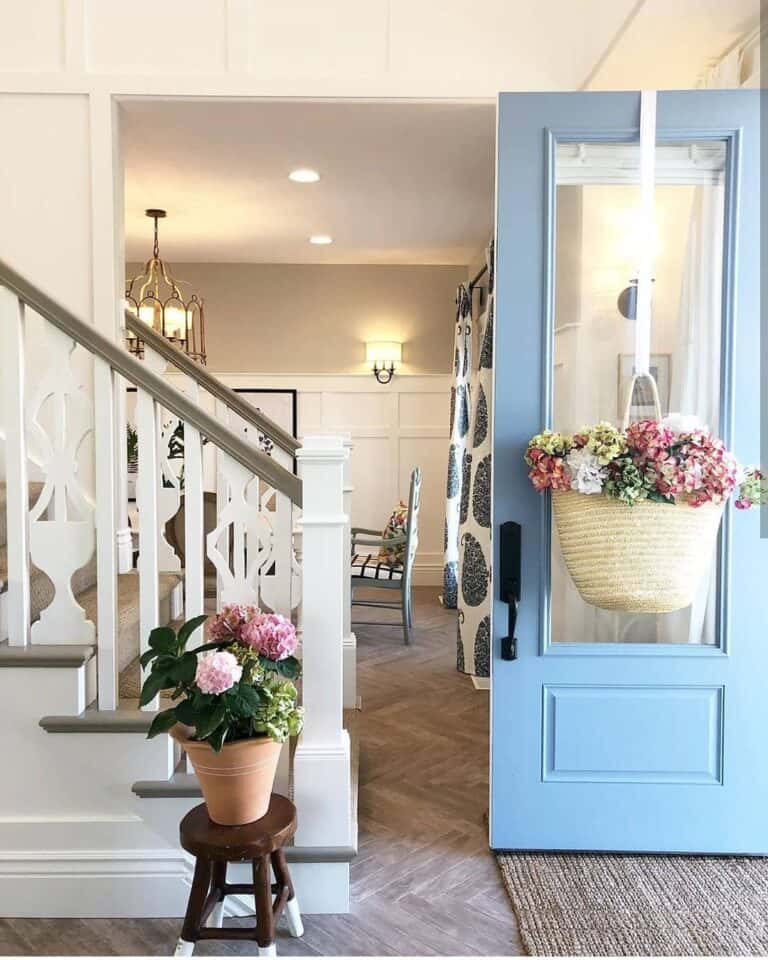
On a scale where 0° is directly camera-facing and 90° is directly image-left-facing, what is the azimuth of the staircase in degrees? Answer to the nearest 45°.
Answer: approximately 270°

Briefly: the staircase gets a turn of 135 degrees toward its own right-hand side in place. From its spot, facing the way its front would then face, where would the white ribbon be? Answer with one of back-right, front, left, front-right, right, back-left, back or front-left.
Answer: back-left

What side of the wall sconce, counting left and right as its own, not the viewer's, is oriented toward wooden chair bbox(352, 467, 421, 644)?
front

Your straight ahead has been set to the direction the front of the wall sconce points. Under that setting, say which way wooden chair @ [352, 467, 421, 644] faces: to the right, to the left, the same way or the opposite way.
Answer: to the right

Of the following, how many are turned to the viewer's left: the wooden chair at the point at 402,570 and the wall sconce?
1

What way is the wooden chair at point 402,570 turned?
to the viewer's left

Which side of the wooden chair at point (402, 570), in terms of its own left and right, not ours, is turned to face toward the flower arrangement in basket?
left

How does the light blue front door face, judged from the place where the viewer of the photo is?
facing the viewer

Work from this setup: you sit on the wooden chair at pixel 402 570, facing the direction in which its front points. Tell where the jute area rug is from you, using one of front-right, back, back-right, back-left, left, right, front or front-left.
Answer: left

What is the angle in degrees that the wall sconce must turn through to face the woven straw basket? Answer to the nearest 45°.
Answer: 0° — it already faces it

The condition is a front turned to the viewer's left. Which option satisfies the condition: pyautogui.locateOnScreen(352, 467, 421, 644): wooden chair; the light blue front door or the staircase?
the wooden chair
